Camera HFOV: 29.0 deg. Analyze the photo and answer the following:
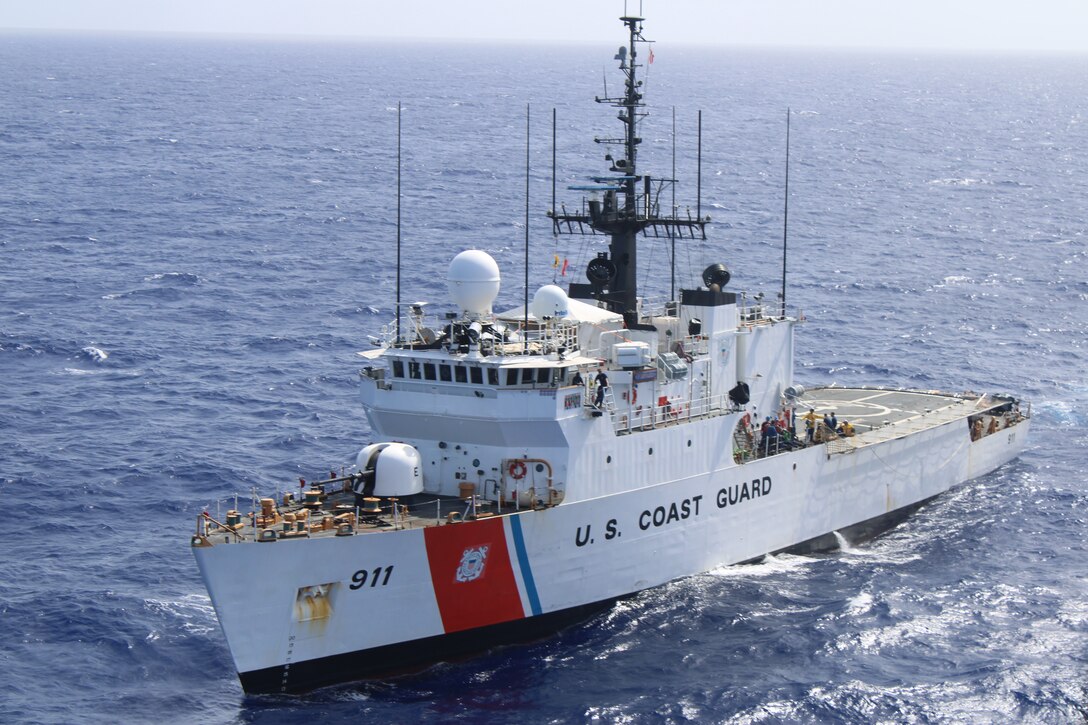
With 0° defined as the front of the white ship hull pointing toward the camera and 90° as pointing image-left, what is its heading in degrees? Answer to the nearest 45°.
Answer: approximately 45°
